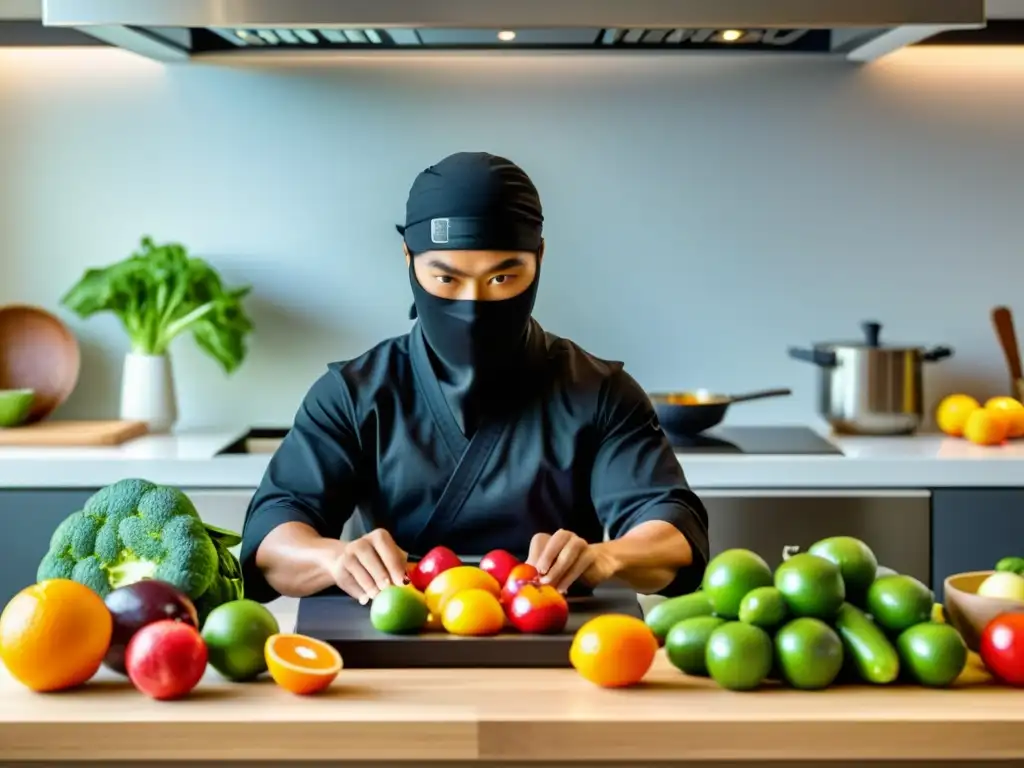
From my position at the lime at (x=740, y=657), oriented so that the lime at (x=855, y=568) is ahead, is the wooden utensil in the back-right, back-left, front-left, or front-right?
front-left

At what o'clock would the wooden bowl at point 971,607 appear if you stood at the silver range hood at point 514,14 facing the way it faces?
The wooden bowl is roughly at 11 o'clock from the silver range hood.

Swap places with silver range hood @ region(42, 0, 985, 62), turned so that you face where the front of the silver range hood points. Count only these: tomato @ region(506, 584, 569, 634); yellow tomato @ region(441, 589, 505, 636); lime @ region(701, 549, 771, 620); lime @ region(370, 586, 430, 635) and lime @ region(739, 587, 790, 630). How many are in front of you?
5

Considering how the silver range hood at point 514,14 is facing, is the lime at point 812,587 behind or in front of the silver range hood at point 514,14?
in front

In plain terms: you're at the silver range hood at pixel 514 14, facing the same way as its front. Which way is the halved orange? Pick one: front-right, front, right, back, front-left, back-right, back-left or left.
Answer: front

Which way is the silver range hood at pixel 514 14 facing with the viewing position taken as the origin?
facing the viewer

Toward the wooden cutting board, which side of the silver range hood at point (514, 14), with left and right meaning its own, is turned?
right

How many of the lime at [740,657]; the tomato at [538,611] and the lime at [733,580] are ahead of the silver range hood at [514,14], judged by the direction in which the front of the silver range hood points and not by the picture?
3

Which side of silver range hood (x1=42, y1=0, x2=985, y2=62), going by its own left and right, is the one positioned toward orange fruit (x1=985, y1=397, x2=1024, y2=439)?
left

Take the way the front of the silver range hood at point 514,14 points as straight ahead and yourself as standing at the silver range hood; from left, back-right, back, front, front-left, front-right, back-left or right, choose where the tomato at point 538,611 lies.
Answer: front

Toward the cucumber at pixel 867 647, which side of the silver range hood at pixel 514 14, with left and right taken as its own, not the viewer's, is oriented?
front

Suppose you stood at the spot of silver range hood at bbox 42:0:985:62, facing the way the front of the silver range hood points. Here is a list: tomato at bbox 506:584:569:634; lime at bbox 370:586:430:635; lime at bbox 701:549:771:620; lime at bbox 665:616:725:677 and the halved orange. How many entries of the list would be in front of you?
5

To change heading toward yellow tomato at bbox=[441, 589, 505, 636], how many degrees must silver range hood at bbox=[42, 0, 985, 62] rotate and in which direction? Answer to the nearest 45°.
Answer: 0° — it already faces it
